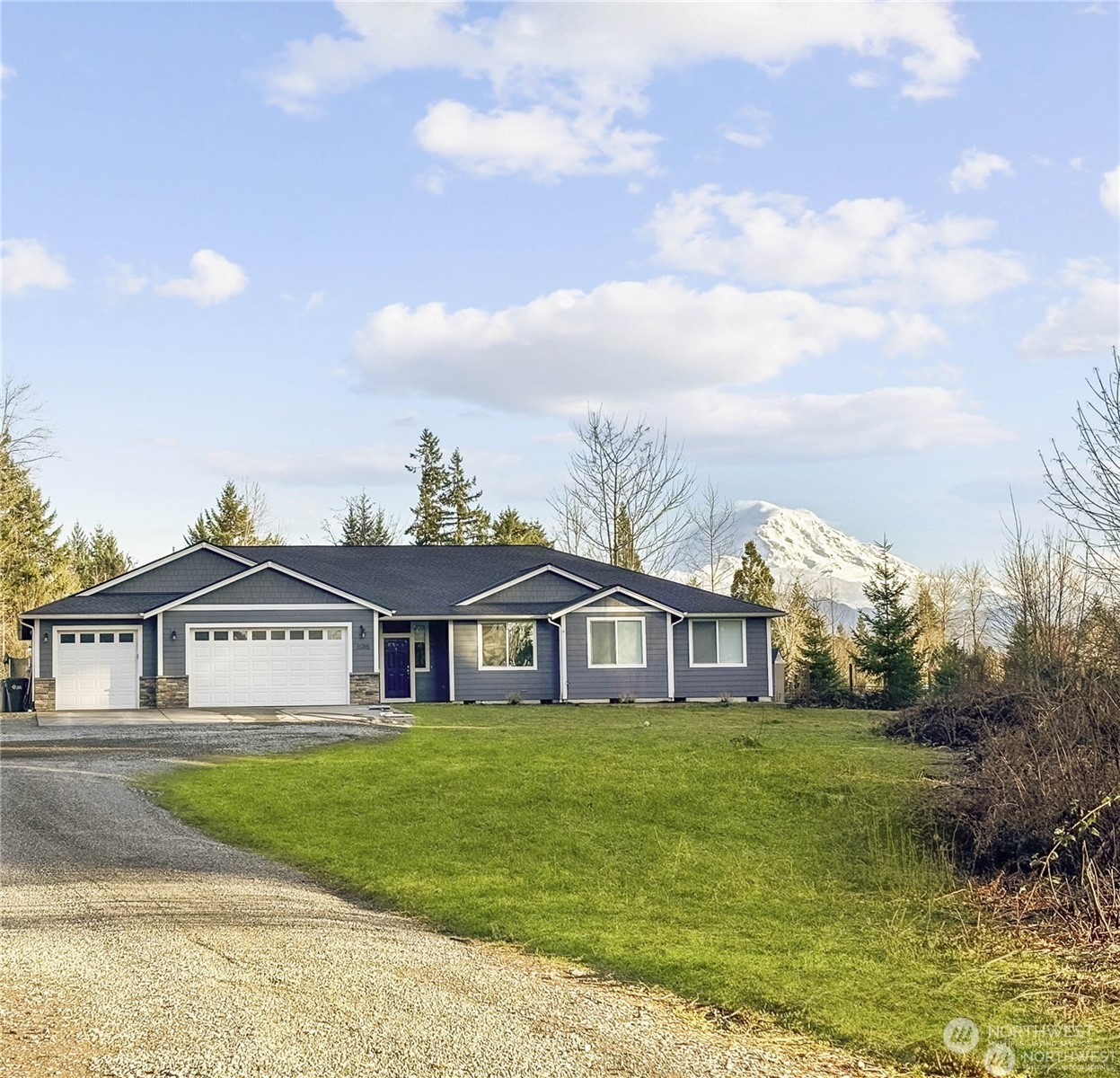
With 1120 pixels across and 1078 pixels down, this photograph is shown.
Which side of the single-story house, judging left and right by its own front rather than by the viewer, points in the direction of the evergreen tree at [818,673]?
left

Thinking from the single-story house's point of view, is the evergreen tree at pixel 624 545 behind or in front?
behind

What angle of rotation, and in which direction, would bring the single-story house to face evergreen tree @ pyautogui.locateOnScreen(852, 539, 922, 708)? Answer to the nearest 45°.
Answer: approximately 90° to its left

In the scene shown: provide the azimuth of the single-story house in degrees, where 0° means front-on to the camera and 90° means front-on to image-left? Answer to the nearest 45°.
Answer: approximately 0°
